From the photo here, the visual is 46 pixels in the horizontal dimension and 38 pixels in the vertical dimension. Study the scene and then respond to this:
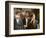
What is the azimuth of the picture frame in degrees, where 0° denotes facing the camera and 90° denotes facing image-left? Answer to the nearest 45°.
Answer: approximately 315°
